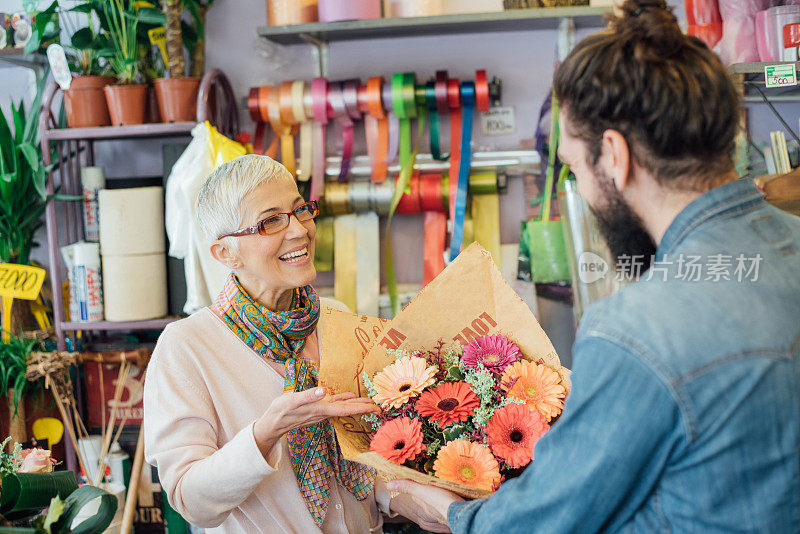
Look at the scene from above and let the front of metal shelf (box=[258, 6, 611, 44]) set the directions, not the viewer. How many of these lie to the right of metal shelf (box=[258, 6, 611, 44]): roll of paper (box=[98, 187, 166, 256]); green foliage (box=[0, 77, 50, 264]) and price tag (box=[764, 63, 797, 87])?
2

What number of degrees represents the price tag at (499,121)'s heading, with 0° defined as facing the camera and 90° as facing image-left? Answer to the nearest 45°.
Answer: approximately 0°

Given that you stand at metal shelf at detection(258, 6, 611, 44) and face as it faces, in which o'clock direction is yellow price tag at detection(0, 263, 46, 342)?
The yellow price tag is roughly at 3 o'clock from the metal shelf.

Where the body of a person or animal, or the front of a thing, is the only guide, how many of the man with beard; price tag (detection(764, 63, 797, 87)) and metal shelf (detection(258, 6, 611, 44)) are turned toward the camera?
2

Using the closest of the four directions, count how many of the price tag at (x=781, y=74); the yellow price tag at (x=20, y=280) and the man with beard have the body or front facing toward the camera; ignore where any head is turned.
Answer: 2

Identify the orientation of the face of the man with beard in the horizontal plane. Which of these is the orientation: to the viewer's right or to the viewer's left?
to the viewer's left

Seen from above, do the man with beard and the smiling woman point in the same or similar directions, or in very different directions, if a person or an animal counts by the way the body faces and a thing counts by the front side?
very different directions
